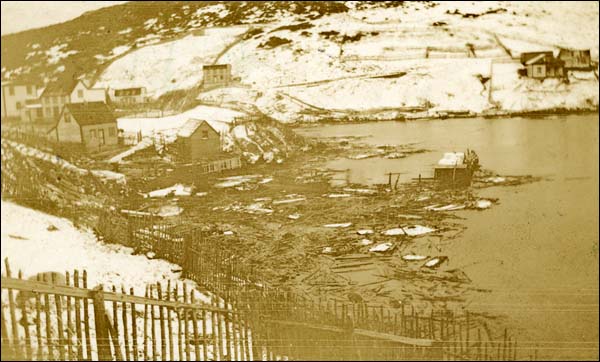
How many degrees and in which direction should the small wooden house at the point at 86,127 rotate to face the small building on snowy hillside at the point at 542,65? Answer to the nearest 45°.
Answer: approximately 45° to its left

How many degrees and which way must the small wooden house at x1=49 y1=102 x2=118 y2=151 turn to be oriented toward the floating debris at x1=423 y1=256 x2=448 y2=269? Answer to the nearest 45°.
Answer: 0° — it already faces it

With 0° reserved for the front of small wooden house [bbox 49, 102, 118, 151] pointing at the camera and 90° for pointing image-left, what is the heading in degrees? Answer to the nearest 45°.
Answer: approximately 315°

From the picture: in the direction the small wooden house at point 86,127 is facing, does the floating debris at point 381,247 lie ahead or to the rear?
ahead

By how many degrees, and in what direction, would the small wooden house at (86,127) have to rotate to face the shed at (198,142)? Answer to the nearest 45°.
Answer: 0° — it already faces it

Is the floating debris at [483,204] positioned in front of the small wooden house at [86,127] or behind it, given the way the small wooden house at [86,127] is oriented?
in front

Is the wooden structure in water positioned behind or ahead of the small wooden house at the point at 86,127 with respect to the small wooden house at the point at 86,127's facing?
ahead

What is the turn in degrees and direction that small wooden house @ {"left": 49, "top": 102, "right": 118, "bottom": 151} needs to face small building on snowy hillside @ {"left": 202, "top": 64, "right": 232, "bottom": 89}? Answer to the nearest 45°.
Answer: approximately 135° to its left

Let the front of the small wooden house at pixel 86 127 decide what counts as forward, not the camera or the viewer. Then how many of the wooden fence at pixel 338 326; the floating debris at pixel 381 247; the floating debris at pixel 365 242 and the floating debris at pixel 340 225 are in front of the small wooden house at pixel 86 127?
4

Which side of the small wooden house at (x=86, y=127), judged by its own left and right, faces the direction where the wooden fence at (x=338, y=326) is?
front
